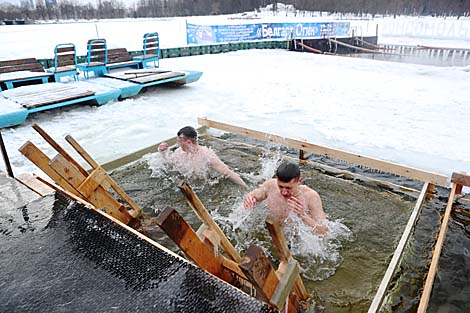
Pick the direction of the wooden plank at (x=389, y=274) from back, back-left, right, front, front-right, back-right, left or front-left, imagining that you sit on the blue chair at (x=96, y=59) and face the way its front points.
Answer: front-left

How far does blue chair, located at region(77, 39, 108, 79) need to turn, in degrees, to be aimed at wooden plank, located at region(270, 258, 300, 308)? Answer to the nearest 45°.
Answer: approximately 45° to its left

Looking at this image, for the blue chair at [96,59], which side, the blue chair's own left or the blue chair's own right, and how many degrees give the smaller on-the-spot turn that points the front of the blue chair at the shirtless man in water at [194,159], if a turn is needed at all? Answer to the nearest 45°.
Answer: approximately 45° to the blue chair's own left

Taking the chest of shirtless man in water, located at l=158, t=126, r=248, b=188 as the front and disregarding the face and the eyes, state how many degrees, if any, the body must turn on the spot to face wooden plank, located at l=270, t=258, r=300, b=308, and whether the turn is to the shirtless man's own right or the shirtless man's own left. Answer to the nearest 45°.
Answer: approximately 45° to the shirtless man's own left

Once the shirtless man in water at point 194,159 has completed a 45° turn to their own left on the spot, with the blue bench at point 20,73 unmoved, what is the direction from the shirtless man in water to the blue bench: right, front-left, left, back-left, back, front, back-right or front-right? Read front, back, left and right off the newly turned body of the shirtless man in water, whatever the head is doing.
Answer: back-right

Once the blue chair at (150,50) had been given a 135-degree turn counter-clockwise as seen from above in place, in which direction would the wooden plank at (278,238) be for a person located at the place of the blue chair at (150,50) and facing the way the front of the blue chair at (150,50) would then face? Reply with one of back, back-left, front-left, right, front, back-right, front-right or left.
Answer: right

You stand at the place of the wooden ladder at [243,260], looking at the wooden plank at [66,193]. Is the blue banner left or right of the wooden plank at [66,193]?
right

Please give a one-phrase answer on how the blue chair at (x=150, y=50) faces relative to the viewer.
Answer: facing the viewer and to the left of the viewer

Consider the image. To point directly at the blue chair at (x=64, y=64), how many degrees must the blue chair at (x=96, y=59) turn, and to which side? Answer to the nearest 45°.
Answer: approximately 45° to its right

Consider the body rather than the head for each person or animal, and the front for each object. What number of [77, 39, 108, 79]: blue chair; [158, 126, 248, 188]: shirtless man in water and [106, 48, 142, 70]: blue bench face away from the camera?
0

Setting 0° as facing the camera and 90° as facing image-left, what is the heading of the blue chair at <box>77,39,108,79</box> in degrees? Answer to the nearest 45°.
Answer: approximately 45°

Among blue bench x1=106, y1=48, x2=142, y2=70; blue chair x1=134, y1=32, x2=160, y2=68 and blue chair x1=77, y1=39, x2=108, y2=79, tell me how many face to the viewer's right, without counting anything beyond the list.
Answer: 0

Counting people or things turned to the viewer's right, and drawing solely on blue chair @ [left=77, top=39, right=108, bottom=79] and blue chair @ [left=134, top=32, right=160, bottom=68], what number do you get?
0
